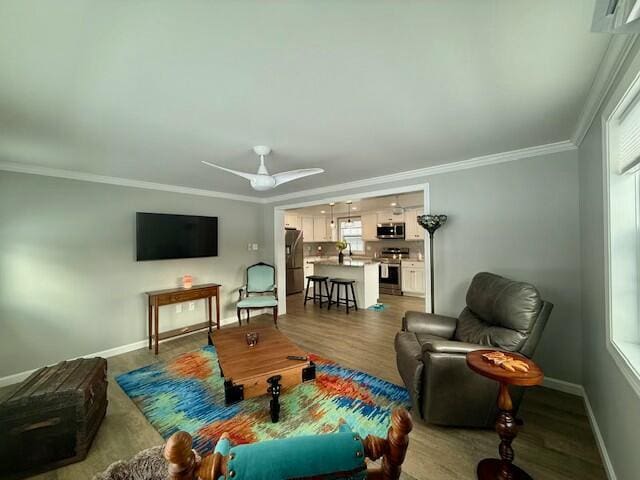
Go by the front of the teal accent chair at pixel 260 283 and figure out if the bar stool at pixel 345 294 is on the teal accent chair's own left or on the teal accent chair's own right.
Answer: on the teal accent chair's own left

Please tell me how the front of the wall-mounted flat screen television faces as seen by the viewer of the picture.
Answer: facing the viewer and to the right of the viewer

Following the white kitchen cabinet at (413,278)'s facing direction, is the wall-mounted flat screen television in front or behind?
in front

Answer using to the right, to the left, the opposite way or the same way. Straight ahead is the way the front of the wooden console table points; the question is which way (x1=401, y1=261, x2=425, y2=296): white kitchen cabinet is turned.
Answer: to the right

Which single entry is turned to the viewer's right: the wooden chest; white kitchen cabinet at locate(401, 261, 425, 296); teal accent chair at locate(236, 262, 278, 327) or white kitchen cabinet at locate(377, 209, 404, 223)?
the wooden chest

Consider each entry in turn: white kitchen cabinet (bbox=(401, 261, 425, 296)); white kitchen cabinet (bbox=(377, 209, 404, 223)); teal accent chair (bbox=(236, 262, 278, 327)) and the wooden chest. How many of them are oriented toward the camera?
3

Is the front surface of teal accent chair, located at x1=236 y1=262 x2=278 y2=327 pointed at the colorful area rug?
yes

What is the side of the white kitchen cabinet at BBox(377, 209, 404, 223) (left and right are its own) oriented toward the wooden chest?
front

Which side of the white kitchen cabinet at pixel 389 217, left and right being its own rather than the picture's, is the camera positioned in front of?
front

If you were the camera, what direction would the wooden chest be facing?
facing to the right of the viewer

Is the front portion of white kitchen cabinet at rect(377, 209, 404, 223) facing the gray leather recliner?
yes

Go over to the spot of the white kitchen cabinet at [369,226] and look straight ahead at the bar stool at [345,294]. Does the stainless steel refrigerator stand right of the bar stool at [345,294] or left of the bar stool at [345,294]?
right

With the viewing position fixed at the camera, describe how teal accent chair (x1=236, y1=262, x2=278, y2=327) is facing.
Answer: facing the viewer

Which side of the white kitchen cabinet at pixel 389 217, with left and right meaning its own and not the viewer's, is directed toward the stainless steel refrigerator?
right
